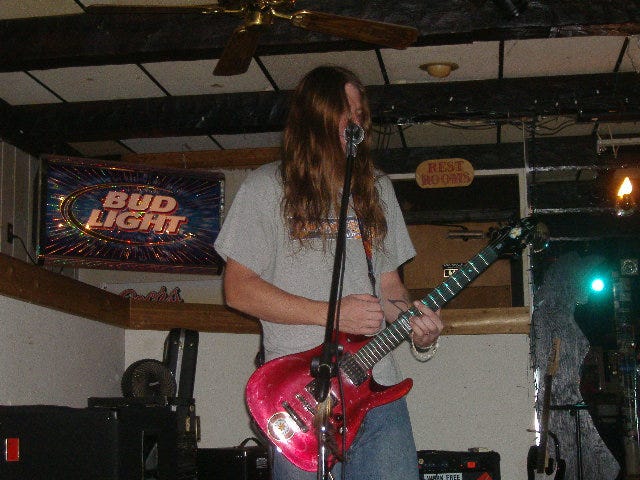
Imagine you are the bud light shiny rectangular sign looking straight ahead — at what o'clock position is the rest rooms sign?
The rest rooms sign is roughly at 9 o'clock from the bud light shiny rectangular sign.

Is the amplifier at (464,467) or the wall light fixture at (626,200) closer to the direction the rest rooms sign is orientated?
the amplifier

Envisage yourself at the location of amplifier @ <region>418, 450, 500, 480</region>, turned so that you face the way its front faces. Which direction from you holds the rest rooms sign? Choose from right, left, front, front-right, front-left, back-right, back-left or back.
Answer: back

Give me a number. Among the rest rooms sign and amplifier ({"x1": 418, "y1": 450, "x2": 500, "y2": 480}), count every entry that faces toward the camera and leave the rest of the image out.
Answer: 2

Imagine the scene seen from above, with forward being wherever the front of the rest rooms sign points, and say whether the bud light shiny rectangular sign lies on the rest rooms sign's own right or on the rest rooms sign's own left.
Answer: on the rest rooms sign's own right
